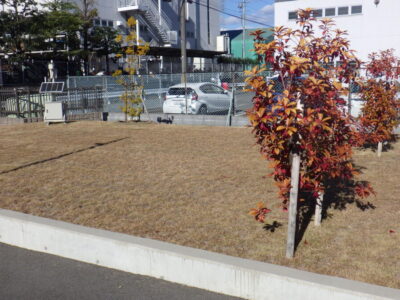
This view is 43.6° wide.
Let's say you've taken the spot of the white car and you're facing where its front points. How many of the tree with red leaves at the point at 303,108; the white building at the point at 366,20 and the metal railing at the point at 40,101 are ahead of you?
1

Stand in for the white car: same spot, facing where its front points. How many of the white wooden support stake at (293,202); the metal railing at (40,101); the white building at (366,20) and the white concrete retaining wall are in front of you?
1

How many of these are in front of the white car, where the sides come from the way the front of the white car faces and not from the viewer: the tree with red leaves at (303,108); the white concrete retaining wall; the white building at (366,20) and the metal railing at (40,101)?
1

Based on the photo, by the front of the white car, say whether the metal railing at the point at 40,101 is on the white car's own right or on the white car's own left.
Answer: on the white car's own left
